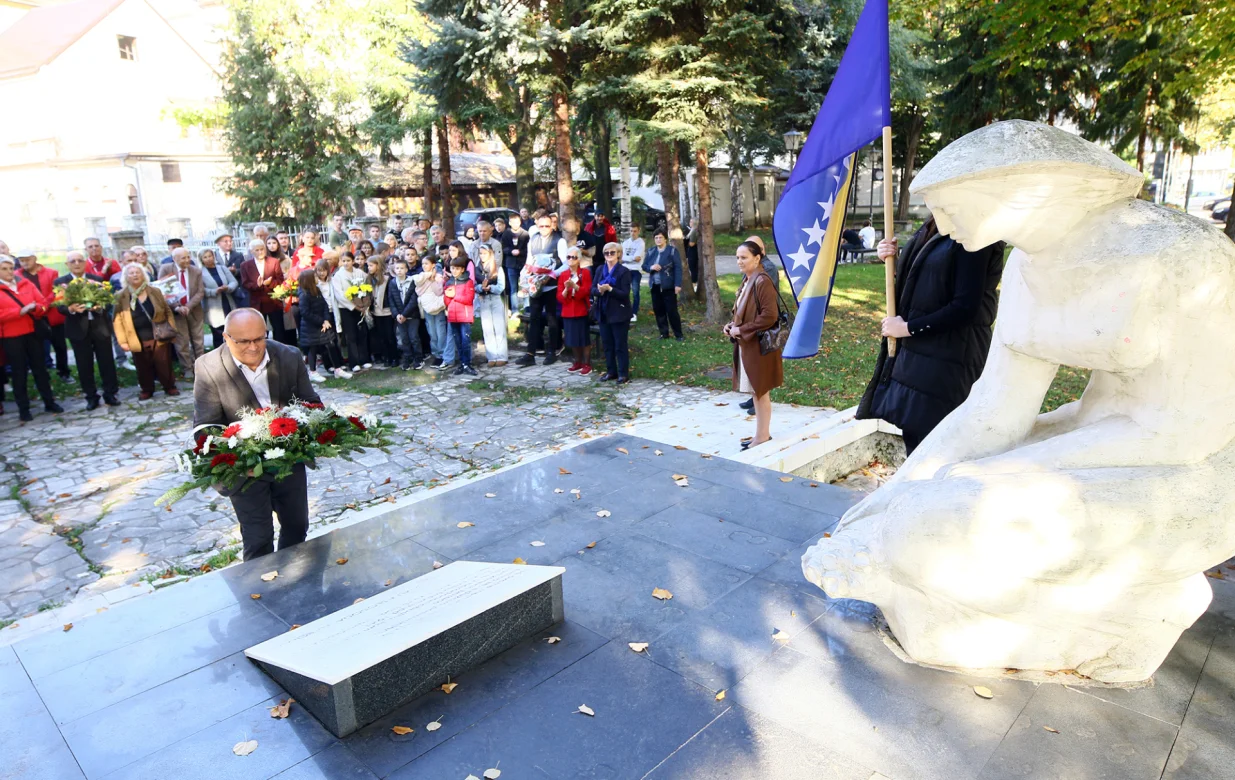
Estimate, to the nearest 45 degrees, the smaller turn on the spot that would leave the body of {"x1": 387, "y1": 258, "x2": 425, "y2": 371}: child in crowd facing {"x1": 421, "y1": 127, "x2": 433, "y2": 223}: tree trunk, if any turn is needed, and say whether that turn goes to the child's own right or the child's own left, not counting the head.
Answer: approximately 180°

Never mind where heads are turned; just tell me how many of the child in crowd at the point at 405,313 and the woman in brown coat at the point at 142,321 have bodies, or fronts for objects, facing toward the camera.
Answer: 2

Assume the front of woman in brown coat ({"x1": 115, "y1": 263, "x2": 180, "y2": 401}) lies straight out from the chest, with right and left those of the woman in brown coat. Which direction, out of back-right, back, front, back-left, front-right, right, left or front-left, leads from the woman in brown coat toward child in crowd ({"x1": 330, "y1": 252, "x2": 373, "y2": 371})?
left

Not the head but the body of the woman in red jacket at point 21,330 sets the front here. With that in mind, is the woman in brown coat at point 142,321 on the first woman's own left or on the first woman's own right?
on the first woman's own left

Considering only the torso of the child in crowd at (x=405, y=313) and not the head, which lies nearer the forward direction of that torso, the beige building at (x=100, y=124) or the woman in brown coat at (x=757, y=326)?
the woman in brown coat

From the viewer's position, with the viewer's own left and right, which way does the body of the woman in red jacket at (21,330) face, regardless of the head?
facing the viewer and to the right of the viewer

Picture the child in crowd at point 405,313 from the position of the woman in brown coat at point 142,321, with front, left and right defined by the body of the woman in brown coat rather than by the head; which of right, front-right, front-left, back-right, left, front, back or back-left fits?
left

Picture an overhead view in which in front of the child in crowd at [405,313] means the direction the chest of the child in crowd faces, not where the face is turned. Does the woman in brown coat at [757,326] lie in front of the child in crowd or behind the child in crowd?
in front

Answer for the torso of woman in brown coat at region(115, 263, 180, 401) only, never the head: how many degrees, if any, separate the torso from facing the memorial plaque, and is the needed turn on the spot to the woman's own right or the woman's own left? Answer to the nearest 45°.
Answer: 0° — they already face it

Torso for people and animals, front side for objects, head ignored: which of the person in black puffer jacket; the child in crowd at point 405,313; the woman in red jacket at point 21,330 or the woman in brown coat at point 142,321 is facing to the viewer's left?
the person in black puffer jacket

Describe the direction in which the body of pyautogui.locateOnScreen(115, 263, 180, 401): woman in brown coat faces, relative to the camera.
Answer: toward the camera

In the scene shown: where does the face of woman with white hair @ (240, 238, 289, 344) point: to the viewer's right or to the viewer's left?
to the viewer's right

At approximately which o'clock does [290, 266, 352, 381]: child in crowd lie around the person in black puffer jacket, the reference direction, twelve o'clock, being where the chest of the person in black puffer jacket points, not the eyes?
The child in crowd is roughly at 1 o'clock from the person in black puffer jacket.

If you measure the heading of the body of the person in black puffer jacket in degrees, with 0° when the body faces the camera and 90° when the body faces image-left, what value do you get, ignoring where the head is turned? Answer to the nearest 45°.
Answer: approximately 90°
